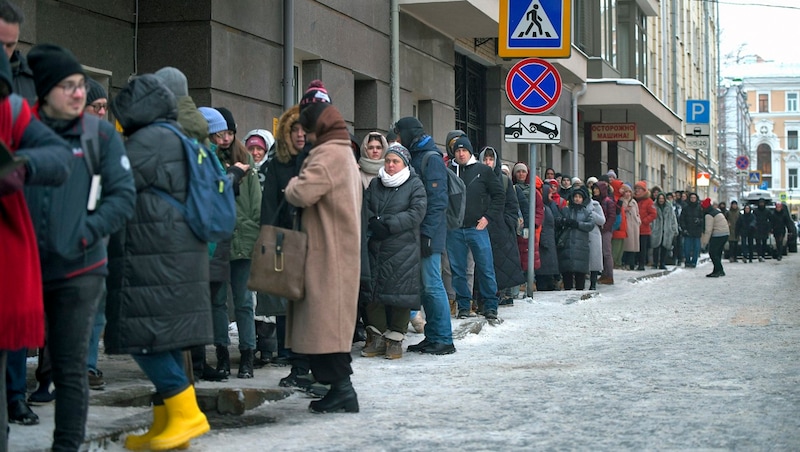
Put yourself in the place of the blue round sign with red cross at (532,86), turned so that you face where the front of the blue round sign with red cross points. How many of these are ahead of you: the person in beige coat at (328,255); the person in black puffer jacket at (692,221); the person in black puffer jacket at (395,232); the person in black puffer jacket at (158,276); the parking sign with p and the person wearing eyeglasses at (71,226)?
4

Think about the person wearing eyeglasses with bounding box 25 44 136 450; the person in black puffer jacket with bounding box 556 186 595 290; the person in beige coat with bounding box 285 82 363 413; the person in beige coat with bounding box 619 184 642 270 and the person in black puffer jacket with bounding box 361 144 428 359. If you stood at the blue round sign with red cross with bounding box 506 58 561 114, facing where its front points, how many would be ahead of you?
3

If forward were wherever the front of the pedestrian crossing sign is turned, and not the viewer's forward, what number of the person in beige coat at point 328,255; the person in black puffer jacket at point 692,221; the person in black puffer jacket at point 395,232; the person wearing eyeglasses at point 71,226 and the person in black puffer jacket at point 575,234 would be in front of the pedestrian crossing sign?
3
